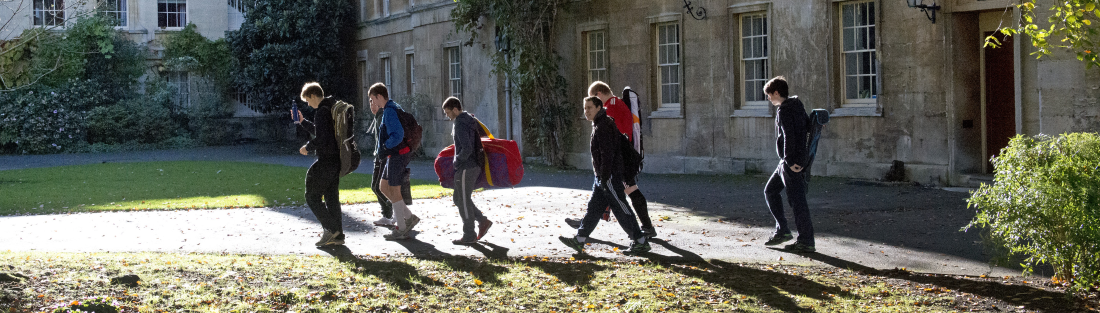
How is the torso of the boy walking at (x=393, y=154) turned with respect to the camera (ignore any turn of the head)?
to the viewer's left

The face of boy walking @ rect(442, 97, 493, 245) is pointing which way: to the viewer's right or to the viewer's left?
to the viewer's left

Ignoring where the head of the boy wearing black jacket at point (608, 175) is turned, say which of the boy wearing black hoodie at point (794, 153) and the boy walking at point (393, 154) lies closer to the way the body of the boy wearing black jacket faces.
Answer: the boy walking

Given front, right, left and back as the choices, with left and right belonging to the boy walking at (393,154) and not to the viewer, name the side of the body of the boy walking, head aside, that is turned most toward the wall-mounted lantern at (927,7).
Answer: back

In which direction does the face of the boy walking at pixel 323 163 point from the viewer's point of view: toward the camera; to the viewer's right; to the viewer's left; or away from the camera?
to the viewer's left

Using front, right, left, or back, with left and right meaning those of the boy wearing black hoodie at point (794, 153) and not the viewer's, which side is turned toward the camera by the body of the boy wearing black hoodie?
left

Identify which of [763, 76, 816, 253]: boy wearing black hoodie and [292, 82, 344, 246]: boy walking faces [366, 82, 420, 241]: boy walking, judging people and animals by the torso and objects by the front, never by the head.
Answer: the boy wearing black hoodie

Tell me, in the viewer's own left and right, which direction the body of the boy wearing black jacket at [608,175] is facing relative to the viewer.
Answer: facing to the left of the viewer

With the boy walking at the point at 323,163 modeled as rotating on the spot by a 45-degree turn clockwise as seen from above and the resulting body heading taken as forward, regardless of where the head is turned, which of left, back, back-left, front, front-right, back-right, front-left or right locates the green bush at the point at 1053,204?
back

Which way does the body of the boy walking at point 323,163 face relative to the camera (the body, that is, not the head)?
to the viewer's left

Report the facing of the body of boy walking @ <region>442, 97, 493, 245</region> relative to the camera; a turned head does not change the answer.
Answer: to the viewer's left

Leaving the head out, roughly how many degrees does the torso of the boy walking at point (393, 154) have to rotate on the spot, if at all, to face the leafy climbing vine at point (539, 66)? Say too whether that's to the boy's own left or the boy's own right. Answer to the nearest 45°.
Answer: approximately 90° to the boy's own right
